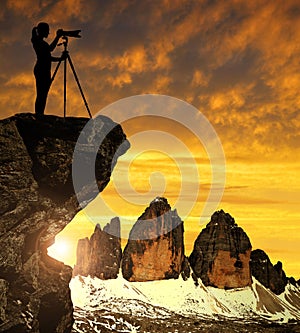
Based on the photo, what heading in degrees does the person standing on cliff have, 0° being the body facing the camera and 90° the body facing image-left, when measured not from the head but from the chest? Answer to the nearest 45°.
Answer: approximately 270°
